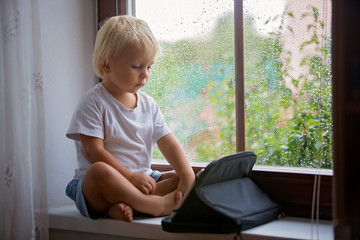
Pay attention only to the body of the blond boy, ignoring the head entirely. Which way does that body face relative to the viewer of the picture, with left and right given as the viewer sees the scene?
facing the viewer and to the right of the viewer

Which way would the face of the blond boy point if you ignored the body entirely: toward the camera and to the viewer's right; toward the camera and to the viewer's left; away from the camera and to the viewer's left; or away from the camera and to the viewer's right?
toward the camera and to the viewer's right
